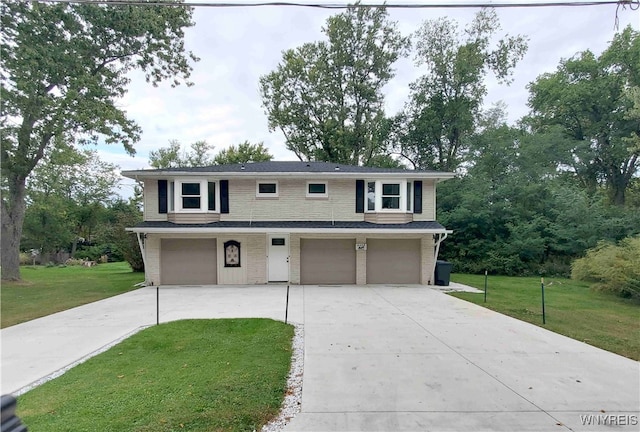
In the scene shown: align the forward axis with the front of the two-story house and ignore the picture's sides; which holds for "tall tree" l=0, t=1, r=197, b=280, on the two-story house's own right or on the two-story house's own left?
on the two-story house's own right

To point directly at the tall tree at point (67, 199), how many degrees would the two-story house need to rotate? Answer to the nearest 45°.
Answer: approximately 135° to its right

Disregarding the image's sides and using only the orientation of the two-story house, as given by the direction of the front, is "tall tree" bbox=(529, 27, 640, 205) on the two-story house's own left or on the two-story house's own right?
on the two-story house's own left

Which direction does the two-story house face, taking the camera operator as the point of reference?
facing the viewer

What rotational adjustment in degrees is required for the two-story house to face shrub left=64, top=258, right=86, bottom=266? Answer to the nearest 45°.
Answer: approximately 135° to its right

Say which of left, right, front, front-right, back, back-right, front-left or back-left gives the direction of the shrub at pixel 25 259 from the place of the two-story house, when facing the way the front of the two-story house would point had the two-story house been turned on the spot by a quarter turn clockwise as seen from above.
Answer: front-right

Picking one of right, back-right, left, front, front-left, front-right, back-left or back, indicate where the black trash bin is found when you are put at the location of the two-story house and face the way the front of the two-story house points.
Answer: left

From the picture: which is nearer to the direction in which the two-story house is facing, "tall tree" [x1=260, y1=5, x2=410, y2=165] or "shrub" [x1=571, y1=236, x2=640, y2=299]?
the shrub
